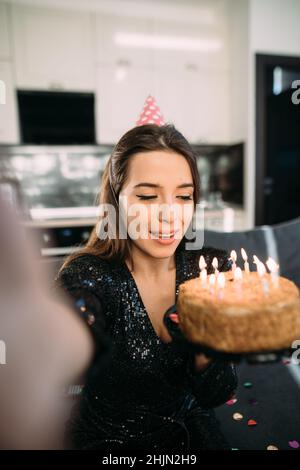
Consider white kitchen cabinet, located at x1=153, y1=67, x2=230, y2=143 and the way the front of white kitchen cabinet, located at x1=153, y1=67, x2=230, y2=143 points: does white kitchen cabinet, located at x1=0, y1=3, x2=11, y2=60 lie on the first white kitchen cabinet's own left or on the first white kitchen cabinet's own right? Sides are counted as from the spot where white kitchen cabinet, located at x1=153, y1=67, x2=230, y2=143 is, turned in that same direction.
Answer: on the first white kitchen cabinet's own right

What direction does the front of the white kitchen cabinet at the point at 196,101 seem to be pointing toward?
toward the camera

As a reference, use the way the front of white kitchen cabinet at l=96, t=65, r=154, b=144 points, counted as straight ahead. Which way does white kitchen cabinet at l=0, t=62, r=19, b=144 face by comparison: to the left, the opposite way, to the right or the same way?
the same way

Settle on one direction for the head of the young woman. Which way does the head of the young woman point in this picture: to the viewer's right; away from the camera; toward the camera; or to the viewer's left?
toward the camera

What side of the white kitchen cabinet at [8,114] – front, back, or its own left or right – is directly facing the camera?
front

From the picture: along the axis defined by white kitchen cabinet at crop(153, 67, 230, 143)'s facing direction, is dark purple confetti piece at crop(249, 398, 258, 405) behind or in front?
in front

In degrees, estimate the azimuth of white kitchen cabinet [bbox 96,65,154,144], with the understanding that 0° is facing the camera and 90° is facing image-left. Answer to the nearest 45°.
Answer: approximately 0°

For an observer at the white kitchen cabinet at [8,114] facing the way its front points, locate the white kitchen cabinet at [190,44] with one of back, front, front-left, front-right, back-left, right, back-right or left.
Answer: left

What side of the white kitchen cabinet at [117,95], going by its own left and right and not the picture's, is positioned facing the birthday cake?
front

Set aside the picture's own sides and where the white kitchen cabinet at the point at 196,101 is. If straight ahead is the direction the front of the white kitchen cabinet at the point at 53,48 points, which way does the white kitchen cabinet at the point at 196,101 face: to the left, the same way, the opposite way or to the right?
the same way

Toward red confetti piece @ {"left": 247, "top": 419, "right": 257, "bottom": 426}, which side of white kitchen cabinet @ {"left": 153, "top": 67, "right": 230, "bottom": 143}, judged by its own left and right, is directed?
front

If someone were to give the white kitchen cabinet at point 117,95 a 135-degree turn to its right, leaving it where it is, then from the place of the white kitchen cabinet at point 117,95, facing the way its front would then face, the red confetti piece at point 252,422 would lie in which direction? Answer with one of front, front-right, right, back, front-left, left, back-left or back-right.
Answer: back-left

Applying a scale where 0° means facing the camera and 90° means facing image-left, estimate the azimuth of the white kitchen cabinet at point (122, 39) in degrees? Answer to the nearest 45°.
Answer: approximately 0°

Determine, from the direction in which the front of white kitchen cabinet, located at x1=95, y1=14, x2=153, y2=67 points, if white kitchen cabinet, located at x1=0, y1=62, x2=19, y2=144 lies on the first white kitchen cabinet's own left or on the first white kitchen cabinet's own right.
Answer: on the first white kitchen cabinet's own right
